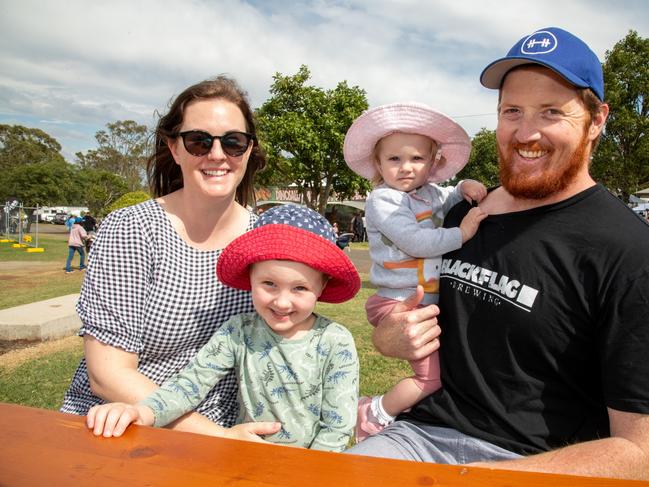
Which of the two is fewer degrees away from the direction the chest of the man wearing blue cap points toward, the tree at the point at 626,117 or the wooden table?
the wooden table

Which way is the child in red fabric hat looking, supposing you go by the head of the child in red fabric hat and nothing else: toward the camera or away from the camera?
toward the camera

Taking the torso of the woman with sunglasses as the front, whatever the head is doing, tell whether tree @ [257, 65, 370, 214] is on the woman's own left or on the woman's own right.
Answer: on the woman's own left

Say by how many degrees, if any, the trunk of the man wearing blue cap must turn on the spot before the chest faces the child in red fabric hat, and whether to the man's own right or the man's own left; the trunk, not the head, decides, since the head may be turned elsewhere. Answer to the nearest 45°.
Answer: approximately 45° to the man's own right

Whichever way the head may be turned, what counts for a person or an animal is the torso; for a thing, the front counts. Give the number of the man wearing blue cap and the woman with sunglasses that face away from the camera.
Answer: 0

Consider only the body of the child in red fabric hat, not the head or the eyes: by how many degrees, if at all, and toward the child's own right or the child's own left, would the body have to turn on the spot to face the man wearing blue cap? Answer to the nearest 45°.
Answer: approximately 90° to the child's own left

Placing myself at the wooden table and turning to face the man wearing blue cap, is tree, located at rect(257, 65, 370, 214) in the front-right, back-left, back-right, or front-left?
front-left

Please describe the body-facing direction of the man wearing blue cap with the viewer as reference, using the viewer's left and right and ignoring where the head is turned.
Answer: facing the viewer and to the left of the viewer

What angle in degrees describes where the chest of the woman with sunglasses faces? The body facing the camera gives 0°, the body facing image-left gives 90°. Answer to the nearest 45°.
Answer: approximately 315°

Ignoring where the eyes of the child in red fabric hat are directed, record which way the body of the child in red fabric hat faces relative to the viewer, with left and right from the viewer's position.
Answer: facing the viewer

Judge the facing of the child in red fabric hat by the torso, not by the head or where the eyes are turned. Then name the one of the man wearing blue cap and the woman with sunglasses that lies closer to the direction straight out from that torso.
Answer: the man wearing blue cap
